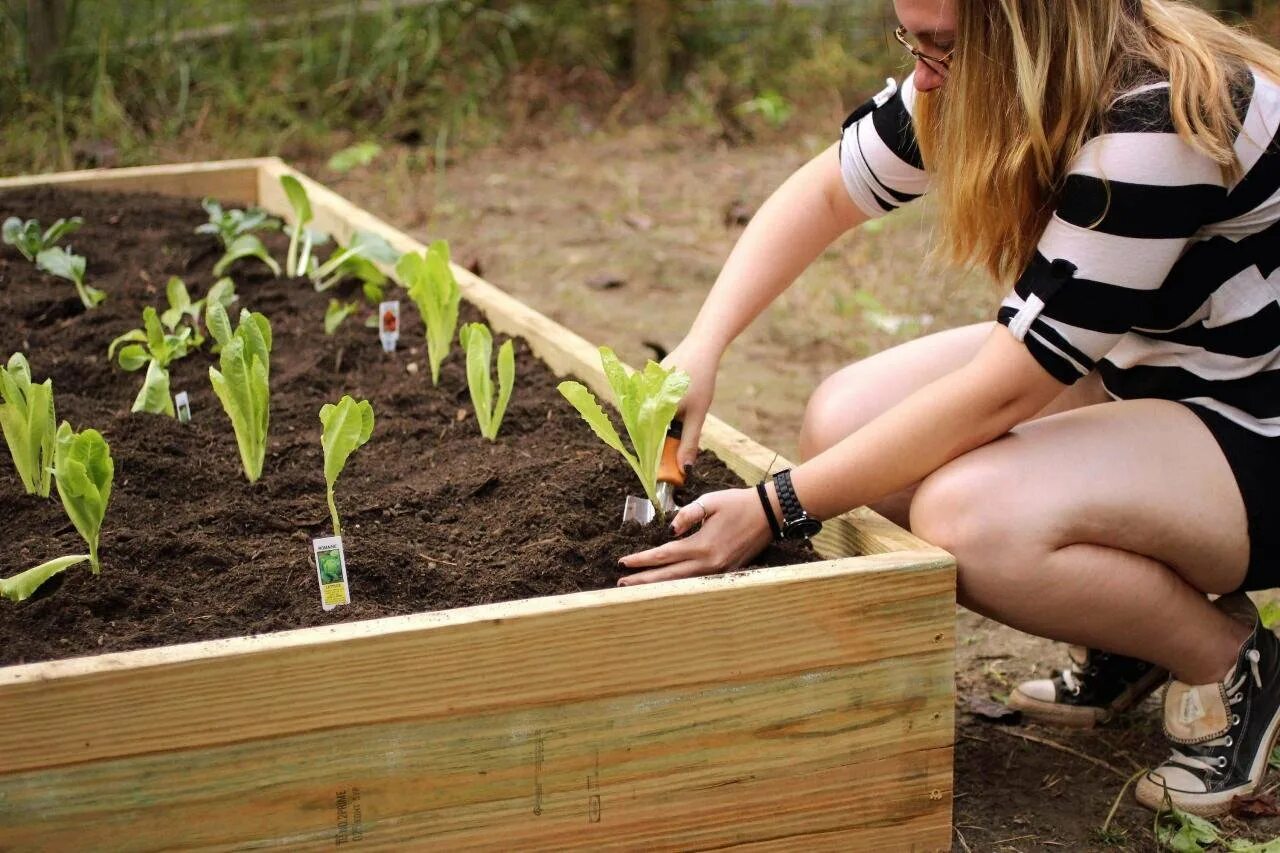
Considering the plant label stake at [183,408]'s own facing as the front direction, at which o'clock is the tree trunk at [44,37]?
The tree trunk is roughly at 6 o'clock from the plant label stake.

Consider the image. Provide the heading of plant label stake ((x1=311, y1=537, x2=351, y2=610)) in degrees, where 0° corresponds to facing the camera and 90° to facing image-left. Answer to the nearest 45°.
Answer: approximately 0°

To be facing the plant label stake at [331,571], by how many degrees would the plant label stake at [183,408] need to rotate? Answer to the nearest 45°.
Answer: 0° — it already faces it

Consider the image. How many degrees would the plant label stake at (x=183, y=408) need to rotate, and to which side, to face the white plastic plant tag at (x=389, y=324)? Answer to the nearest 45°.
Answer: approximately 135° to its left

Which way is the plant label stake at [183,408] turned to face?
toward the camera

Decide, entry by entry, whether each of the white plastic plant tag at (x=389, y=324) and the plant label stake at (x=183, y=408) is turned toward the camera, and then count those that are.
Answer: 2

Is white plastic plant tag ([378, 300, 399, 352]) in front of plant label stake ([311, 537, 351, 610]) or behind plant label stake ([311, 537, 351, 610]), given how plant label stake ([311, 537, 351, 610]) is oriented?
behind

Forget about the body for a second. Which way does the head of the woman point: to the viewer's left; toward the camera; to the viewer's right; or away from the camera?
to the viewer's left

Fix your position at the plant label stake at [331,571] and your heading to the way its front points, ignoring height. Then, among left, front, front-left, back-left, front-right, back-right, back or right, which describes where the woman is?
left

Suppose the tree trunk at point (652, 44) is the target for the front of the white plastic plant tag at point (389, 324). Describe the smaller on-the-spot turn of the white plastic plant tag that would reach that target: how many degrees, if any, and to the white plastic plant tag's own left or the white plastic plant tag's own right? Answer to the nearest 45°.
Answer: approximately 180°
